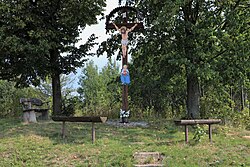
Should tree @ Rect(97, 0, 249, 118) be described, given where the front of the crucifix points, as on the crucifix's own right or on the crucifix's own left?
on the crucifix's own left

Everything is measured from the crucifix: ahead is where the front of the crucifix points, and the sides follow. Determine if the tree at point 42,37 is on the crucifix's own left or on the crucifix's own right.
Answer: on the crucifix's own right

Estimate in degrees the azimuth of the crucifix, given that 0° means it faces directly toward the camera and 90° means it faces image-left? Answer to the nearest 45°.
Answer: approximately 0°

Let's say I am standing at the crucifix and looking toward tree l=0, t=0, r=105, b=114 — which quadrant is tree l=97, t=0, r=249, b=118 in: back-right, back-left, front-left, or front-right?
back-right
